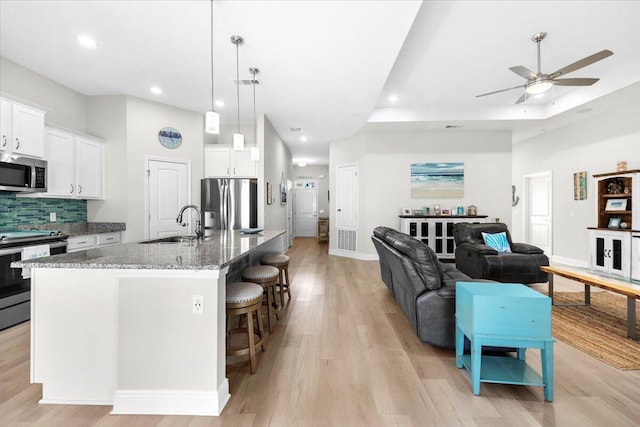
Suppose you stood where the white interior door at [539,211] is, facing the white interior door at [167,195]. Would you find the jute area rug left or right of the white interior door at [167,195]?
left

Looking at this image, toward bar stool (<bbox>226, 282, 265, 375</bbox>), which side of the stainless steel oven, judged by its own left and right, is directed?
front

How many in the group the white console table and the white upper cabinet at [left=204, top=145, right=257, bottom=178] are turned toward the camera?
2

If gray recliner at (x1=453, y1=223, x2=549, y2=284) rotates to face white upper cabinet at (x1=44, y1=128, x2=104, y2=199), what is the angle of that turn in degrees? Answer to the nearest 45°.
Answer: approximately 90° to its right

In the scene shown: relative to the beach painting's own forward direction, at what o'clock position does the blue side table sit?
The blue side table is roughly at 12 o'clock from the beach painting.

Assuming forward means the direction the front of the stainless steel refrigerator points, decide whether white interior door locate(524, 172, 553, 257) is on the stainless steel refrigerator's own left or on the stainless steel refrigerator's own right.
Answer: on the stainless steel refrigerator's own left

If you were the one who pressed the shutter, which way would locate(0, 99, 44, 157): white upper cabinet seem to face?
facing the viewer and to the right of the viewer

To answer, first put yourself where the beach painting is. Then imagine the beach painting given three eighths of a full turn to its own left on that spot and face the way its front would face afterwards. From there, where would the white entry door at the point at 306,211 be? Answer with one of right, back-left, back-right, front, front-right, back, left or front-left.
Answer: left

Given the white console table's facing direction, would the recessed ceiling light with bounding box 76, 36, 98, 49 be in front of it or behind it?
in front

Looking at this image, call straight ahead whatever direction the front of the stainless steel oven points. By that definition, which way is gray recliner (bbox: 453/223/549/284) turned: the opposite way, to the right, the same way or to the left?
to the right
